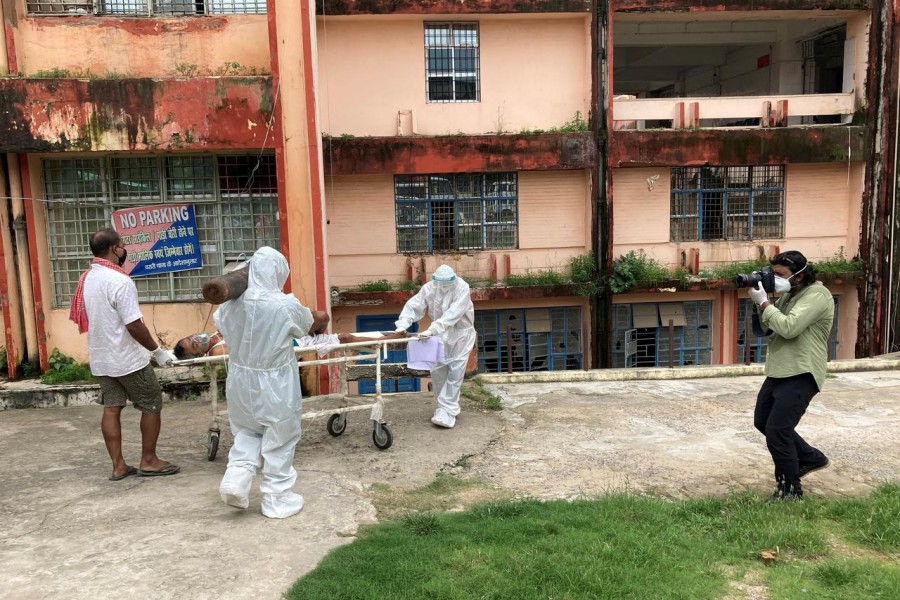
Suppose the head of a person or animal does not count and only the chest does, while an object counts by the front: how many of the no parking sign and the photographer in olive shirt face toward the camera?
1

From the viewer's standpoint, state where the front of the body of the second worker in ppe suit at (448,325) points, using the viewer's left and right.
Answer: facing the viewer and to the left of the viewer

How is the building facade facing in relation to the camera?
toward the camera

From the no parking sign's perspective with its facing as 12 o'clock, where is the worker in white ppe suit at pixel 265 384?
The worker in white ppe suit is roughly at 12 o'clock from the no parking sign.

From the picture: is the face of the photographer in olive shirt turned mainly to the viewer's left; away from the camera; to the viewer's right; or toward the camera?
to the viewer's left

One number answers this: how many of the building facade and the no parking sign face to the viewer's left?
0

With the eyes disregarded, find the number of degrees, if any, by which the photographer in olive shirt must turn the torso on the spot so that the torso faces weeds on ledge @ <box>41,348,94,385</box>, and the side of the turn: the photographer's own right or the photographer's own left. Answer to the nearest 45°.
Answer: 0° — they already face it

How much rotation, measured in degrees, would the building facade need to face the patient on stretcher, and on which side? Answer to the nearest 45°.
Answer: approximately 45° to its right

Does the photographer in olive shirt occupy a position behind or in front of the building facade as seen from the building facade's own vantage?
in front

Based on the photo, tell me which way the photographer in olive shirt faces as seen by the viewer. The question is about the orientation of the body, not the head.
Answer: to the viewer's left

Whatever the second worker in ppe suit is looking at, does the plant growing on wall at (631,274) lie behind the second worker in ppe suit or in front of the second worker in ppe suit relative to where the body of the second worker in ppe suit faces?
behind

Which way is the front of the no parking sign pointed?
toward the camera

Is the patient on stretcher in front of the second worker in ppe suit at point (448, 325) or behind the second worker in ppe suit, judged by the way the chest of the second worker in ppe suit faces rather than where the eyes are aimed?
in front

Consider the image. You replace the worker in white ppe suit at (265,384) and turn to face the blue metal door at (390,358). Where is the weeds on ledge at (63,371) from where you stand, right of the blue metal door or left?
left
